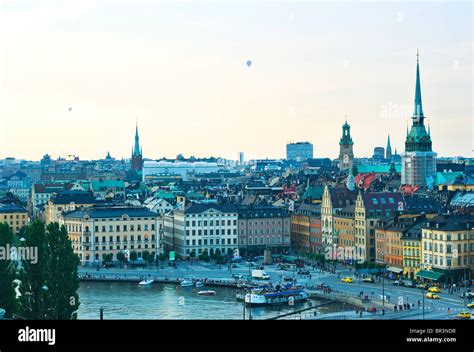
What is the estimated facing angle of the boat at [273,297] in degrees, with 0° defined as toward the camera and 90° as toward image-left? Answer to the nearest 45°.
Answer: approximately 270°

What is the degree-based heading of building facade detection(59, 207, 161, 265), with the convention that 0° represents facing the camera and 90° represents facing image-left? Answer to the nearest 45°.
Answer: approximately 0°

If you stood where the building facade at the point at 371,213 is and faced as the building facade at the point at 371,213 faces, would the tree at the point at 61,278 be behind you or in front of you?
in front

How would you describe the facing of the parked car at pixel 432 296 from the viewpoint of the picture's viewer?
facing to the right of the viewer

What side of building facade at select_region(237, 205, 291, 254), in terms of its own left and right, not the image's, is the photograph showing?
front

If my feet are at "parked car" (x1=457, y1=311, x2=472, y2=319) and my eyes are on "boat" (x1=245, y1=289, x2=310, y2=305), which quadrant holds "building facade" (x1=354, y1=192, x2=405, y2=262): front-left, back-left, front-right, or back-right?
front-right

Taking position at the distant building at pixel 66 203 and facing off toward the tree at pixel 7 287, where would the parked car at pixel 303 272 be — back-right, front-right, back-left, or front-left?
front-left

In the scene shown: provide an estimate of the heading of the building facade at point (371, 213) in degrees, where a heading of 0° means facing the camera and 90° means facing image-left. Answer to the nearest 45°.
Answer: approximately 45°

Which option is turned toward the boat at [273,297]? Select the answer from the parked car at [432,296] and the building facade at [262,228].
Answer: the building facade

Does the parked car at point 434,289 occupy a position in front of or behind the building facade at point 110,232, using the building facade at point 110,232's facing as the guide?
in front

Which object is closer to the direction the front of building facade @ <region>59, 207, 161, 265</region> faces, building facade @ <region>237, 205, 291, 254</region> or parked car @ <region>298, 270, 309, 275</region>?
the parked car

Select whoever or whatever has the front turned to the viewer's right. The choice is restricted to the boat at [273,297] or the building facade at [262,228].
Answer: the boat

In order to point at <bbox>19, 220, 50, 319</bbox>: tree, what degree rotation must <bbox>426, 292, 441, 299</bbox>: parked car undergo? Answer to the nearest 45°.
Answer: approximately 135° to its right

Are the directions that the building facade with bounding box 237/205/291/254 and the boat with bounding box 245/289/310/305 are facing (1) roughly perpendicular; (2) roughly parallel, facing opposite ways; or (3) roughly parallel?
roughly perpendicular

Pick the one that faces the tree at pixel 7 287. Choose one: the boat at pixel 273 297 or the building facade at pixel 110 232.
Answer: the building facade

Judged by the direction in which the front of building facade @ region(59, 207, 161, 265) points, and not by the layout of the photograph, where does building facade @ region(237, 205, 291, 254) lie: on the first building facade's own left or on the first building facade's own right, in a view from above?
on the first building facade's own left
